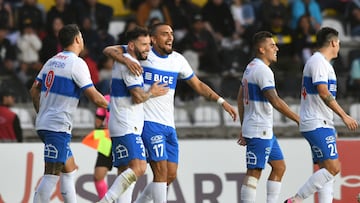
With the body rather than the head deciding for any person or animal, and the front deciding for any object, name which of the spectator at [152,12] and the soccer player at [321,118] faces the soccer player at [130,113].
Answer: the spectator

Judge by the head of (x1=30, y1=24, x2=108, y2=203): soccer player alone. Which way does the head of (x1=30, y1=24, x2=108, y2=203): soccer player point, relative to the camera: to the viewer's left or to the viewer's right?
to the viewer's right

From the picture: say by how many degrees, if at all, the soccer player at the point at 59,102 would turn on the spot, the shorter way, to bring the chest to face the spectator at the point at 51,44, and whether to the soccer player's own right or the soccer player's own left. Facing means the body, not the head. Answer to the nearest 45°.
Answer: approximately 45° to the soccer player's own left

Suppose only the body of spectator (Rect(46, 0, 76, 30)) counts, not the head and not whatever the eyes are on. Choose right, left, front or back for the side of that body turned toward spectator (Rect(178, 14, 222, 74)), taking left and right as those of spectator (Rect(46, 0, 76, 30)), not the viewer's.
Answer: left

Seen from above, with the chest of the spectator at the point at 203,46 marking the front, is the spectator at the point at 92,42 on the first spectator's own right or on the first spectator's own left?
on the first spectator's own right

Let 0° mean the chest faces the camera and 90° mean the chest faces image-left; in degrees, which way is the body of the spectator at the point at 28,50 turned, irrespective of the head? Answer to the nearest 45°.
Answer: approximately 0°
